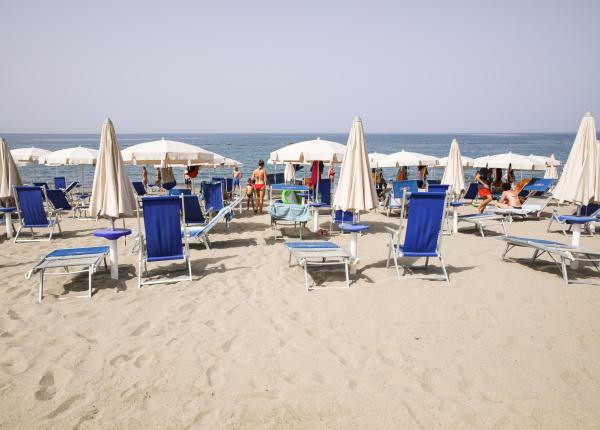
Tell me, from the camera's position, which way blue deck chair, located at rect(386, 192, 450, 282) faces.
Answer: facing away from the viewer and to the left of the viewer

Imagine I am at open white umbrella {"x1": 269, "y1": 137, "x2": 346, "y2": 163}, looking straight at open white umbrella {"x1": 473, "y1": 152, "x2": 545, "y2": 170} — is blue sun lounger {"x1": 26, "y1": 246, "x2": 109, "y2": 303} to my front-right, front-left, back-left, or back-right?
back-right

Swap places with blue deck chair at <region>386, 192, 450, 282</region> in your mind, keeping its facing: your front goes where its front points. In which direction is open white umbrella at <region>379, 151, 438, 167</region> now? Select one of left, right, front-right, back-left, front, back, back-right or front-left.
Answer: front-right
